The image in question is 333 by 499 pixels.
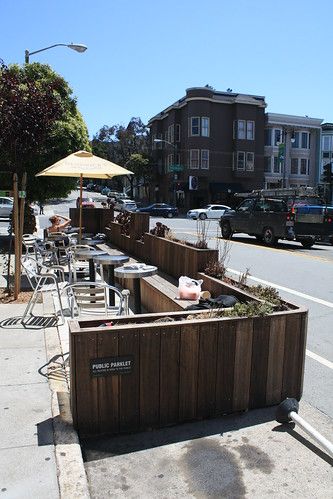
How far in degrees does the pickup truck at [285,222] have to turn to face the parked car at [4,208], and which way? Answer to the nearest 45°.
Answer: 0° — it already faces it

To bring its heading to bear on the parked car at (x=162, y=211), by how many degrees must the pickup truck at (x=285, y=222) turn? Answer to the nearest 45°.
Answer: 0° — it already faces it

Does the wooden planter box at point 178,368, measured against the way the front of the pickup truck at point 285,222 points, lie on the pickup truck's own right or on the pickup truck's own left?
on the pickup truck's own left

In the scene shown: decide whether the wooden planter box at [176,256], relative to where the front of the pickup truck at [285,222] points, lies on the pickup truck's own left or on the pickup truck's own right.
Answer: on the pickup truck's own left

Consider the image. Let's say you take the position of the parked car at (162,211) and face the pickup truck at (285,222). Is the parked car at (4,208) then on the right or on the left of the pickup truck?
right

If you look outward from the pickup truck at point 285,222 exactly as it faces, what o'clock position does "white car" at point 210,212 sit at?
The white car is roughly at 1 o'clock from the pickup truck.

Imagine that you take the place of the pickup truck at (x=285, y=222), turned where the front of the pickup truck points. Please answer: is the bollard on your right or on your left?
on your left
